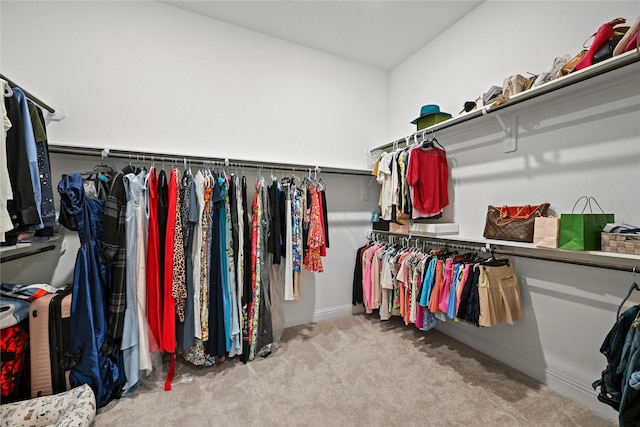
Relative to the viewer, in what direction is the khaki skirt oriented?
toward the camera

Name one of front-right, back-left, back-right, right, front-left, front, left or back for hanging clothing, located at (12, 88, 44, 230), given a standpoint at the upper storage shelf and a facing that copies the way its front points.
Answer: front

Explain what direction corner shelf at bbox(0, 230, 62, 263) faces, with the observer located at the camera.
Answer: facing the viewer and to the right of the viewer

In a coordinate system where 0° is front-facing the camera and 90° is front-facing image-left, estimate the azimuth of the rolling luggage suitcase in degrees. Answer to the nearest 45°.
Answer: approximately 45°

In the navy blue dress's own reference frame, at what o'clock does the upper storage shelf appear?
The upper storage shelf is roughly at 9 o'clock from the navy blue dress.

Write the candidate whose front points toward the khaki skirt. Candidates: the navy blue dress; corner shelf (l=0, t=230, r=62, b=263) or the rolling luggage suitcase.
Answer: the corner shelf

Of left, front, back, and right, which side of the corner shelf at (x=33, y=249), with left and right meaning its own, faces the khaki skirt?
front

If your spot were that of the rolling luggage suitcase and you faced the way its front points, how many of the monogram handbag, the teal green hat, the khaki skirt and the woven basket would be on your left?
4

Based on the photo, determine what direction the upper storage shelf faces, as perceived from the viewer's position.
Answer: facing the viewer and to the left of the viewer
